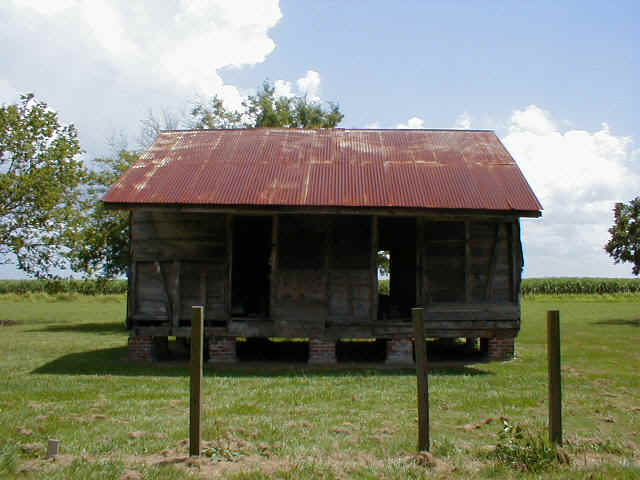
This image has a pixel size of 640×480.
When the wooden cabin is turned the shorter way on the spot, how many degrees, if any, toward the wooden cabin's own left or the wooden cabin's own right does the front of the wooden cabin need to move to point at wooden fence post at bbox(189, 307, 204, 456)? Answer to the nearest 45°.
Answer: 0° — it already faces it

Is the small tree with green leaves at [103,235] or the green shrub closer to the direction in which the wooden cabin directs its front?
the green shrub

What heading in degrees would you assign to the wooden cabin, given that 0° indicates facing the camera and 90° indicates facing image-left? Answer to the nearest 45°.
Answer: approximately 0°

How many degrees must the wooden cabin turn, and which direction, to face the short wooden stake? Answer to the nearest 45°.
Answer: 0° — it already faces it

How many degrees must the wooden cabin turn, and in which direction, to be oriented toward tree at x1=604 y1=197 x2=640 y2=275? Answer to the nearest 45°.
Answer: approximately 135° to its left

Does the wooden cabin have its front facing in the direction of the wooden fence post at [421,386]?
yes

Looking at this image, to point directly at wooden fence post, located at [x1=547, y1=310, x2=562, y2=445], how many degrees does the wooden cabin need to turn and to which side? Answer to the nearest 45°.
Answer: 0° — it already faces it
